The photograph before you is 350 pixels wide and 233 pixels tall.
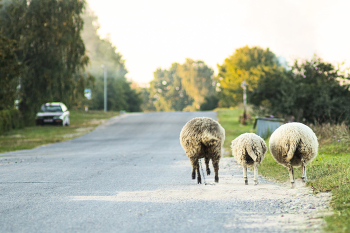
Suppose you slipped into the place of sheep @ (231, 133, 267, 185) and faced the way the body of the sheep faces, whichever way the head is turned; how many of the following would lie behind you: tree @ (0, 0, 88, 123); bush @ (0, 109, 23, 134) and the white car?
0

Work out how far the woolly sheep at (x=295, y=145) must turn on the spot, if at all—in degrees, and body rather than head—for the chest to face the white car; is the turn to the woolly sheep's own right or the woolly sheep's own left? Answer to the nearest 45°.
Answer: approximately 45° to the woolly sheep's own left

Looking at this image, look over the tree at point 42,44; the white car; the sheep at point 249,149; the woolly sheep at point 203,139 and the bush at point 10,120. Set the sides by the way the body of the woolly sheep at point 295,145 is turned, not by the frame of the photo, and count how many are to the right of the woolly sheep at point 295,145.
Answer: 0

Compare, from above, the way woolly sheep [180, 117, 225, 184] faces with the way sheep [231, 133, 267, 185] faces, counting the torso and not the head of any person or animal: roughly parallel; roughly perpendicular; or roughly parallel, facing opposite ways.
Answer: roughly parallel

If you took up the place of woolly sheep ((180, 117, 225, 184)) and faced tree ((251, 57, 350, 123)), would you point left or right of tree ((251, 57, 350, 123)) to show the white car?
left

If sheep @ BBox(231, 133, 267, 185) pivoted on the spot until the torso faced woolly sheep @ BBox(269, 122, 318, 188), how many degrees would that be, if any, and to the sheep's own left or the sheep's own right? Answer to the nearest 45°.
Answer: approximately 90° to the sheep's own right

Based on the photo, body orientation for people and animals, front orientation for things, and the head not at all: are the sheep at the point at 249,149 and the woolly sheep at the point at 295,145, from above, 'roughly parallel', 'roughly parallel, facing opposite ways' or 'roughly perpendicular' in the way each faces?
roughly parallel

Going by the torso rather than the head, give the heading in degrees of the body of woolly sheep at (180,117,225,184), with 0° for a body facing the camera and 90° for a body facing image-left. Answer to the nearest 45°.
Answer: approximately 180°

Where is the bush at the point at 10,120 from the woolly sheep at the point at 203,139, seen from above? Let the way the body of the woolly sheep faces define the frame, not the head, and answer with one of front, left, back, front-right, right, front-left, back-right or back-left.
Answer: front-left

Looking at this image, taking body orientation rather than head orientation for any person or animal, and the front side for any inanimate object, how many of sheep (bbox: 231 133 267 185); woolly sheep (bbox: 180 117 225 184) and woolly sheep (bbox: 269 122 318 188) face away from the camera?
3

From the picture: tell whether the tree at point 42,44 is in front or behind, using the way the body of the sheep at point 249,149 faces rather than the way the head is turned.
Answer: in front

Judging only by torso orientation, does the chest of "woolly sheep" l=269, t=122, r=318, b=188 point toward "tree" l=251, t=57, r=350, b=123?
yes

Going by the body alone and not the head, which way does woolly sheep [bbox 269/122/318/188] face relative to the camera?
away from the camera

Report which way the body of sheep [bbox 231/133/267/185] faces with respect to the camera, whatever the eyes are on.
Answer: away from the camera

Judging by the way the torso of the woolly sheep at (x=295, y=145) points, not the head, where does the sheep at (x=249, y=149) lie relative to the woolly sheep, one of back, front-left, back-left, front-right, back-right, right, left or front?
left
